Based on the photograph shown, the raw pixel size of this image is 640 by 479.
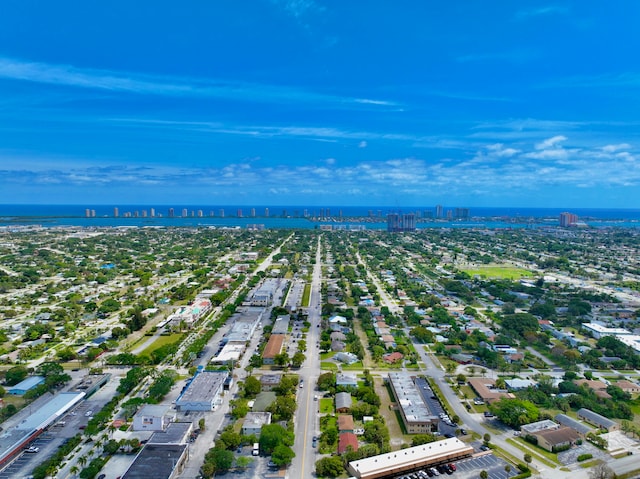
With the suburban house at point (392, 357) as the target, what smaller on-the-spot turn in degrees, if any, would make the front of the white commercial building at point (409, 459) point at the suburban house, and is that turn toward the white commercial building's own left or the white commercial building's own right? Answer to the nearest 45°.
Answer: approximately 135° to the white commercial building's own left

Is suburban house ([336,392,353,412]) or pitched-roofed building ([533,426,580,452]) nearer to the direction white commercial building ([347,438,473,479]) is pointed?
the pitched-roofed building

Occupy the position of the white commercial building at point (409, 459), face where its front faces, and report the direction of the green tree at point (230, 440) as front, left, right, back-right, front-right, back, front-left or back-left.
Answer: back-right

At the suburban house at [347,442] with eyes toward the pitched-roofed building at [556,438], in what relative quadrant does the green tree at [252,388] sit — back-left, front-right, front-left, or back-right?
back-left

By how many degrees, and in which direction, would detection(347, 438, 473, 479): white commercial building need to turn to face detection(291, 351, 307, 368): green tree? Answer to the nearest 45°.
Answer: approximately 180°

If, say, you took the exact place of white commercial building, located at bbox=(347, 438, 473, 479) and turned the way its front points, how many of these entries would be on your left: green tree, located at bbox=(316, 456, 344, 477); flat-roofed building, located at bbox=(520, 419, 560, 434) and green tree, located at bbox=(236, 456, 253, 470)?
1

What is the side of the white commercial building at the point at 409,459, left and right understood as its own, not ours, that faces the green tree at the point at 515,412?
left

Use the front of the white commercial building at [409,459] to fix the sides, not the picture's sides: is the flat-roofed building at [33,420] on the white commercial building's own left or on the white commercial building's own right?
on the white commercial building's own right

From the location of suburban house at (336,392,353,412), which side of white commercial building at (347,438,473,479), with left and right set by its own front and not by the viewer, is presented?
back

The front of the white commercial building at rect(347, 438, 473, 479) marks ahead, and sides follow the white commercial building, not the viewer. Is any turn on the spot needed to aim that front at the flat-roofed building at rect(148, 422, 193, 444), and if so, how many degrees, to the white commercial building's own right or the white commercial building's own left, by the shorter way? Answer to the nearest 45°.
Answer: approximately 135° to the white commercial building's own right

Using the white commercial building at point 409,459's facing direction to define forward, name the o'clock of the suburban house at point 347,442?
The suburban house is roughly at 5 o'clock from the white commercial building.

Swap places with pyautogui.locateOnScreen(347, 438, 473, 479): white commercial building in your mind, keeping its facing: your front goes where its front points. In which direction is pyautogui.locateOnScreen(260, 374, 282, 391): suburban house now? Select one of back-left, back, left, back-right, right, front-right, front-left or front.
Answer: back

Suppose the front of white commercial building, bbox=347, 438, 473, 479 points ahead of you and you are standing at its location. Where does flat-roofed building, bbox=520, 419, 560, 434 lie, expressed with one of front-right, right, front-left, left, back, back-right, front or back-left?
left

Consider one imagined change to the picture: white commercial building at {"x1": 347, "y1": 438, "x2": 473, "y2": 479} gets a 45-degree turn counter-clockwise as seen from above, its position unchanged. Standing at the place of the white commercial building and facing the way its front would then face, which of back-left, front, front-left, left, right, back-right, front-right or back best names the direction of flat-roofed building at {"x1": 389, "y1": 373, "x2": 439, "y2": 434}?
left

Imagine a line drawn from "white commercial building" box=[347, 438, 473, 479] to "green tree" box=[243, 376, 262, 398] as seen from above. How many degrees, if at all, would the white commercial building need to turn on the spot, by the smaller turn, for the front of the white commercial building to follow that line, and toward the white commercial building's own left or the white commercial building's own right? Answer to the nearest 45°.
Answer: approximately 180°

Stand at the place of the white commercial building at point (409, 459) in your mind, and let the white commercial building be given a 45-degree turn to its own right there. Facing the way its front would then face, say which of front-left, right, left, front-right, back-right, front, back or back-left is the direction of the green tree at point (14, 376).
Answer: right

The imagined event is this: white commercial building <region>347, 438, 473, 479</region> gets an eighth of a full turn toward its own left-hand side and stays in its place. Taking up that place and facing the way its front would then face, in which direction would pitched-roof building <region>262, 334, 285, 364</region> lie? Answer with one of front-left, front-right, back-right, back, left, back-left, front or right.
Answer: back-left

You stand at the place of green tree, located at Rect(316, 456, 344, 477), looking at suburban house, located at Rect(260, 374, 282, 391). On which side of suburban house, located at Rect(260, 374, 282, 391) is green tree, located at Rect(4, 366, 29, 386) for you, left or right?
left

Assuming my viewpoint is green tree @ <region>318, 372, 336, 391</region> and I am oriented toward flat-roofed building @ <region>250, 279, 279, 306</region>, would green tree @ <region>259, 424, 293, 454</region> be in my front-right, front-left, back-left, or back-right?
back-left
